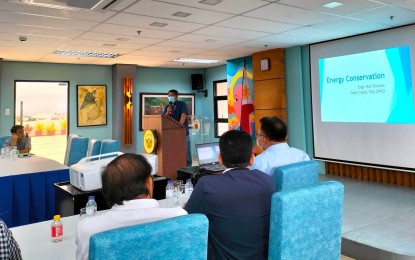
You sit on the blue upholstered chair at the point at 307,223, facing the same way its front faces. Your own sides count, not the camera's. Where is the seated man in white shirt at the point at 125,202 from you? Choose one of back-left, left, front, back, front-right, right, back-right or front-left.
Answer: left

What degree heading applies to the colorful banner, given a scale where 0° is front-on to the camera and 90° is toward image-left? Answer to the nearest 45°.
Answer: approximately 45°

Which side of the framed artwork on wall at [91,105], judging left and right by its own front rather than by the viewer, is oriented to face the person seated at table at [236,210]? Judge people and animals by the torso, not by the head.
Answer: front

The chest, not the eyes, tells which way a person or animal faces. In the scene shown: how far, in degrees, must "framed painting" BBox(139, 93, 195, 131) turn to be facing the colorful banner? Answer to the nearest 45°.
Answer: approximately 45° to its left

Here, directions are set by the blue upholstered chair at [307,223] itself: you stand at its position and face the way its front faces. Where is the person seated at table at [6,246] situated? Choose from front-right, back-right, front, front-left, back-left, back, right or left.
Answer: left

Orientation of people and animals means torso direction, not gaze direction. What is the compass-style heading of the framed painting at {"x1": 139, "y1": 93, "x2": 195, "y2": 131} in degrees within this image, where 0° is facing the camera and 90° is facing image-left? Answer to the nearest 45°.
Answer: approximately 0°

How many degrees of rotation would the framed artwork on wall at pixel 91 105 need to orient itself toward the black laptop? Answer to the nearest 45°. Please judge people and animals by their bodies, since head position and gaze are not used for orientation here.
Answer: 0° — it already faces it

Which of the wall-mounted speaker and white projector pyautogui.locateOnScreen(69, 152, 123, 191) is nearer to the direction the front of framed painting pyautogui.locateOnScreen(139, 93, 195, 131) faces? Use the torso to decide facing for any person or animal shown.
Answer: the white projector

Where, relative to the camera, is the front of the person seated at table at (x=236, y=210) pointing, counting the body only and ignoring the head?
away from the camera

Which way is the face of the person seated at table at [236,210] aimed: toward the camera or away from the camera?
away from the camera

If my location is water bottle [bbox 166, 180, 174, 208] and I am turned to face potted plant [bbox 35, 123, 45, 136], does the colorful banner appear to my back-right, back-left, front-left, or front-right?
front-right

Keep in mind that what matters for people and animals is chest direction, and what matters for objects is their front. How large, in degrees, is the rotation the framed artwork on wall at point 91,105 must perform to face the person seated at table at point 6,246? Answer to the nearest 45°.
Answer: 0° — it already faces them

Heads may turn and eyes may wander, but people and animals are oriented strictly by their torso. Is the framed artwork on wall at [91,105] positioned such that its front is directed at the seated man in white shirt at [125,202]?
yes

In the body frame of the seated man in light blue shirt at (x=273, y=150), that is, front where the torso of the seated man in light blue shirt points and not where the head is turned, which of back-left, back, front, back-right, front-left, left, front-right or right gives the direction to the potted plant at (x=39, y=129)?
front

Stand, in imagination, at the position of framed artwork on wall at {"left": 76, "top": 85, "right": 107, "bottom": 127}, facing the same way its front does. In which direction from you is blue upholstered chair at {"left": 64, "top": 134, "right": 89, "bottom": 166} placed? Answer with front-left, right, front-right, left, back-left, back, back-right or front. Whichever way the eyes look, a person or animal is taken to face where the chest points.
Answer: front

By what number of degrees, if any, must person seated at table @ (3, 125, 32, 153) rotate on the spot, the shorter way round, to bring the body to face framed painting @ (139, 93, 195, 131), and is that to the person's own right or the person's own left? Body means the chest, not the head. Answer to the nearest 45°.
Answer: approximately 90° to the person's own left

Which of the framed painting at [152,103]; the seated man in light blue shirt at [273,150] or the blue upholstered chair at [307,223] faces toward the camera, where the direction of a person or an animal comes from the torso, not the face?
the framed painting

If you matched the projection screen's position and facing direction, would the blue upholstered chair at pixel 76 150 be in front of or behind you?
in front

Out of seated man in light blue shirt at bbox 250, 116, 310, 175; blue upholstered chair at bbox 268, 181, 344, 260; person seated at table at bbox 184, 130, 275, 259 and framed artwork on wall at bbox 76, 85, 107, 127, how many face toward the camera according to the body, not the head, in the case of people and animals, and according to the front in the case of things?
1

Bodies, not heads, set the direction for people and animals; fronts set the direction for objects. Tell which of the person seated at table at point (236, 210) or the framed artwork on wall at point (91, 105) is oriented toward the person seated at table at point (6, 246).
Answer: the framed artwork on wall

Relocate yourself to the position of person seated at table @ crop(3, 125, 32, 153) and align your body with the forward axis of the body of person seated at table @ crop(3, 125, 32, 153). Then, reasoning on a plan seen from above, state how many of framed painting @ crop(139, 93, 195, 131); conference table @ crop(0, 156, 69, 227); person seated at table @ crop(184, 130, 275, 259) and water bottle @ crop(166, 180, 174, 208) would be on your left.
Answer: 1
